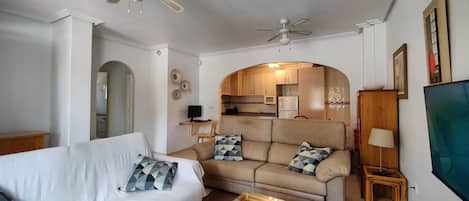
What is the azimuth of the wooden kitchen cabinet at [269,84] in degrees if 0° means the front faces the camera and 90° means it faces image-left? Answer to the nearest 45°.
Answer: approximately 0°

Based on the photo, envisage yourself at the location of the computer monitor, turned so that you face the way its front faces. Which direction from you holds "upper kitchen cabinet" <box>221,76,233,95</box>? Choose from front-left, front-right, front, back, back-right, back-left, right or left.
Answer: left

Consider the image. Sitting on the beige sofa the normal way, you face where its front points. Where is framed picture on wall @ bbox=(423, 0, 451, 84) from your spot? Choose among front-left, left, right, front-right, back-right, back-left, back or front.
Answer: left

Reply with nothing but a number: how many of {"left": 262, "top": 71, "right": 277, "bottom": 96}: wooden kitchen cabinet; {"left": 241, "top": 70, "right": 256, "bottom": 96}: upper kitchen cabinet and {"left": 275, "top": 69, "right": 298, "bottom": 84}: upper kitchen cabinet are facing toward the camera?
3

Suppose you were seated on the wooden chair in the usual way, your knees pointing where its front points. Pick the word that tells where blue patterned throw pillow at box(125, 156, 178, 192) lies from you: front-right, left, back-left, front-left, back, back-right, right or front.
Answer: left

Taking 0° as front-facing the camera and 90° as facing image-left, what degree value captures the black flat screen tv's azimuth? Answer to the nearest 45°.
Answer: approximately 45°

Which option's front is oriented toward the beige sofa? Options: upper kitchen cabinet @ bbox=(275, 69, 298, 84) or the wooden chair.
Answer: the upper kitchen cabinet

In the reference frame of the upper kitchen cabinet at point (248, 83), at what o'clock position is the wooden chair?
The wooden chair is roughly at 1 o'clock from the upper kitchen cabinet.

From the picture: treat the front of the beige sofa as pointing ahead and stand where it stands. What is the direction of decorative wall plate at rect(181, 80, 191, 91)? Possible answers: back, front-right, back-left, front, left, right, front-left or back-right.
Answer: right
